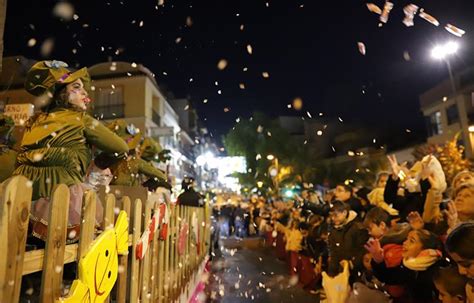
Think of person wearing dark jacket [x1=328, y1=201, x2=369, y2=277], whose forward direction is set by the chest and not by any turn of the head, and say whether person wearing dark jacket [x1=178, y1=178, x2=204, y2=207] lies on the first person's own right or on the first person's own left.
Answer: on the first person's own right

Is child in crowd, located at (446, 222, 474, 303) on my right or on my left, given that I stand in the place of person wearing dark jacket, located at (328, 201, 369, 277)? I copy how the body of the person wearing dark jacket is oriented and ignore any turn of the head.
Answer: on my left

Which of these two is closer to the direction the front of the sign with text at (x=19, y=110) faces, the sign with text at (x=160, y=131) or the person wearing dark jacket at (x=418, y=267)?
the person wearing dark jacket

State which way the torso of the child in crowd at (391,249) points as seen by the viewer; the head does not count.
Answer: to the viewer's left

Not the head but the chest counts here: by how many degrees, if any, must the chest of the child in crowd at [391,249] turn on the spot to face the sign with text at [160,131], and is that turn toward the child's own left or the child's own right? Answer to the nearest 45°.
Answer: approximately 45° to the child's own right

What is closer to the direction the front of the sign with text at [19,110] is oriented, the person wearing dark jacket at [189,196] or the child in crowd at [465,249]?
the child in crowd
